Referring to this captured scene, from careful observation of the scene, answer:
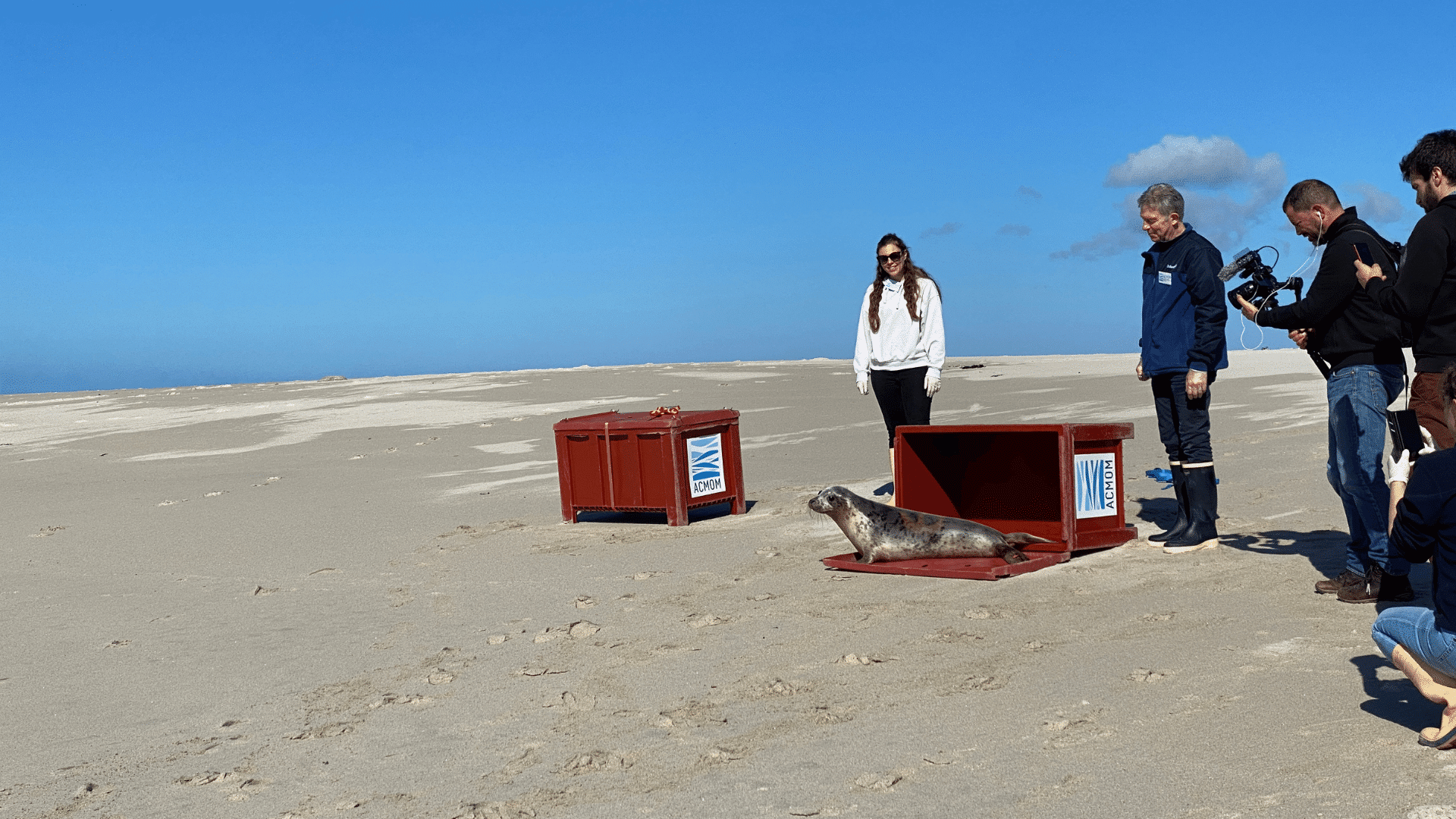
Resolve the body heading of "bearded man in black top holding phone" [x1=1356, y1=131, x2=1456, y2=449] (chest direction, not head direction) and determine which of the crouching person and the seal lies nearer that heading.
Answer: the seal

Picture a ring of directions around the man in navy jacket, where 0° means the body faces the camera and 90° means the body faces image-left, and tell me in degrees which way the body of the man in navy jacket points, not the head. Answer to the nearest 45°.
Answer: approximately 45°

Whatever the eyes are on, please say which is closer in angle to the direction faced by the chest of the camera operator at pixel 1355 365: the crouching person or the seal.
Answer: the seal

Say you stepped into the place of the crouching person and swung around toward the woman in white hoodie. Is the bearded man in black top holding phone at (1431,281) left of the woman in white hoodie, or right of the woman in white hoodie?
right

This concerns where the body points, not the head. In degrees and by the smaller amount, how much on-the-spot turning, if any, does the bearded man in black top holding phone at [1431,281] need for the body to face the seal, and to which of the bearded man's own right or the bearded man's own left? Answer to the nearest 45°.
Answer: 0° — they already face it

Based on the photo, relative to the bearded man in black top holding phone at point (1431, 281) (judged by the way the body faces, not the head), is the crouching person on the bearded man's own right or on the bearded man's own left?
on the bearded man's own left

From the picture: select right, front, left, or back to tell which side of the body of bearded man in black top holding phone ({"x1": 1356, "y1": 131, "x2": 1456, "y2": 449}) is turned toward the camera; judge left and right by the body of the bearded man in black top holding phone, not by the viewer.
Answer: left

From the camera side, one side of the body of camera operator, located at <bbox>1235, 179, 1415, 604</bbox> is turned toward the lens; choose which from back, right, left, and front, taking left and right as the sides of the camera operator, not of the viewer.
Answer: left

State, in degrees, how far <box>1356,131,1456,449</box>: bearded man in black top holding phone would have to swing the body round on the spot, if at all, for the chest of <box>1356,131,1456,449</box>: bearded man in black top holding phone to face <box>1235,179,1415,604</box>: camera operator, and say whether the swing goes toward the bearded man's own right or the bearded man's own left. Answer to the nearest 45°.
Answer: approximately 45° to the bearded man's own right

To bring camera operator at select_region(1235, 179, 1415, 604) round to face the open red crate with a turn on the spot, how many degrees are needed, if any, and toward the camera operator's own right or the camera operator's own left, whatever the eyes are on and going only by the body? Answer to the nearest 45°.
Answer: approximately 45° to the camera operator's own right

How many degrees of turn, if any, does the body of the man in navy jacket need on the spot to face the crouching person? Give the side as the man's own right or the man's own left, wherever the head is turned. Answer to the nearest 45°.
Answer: approximately 45° to the man's own left

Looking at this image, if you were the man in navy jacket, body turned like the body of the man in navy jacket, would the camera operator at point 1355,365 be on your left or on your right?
on your left

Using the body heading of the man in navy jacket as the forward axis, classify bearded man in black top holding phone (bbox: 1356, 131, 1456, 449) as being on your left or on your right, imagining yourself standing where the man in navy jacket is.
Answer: on your left

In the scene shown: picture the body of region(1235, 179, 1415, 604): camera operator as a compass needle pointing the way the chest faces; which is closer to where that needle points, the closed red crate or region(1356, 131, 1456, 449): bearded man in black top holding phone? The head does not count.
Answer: the closed red crate

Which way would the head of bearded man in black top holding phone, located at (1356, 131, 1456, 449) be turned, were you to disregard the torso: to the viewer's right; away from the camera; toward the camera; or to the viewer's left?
to the viewer's left

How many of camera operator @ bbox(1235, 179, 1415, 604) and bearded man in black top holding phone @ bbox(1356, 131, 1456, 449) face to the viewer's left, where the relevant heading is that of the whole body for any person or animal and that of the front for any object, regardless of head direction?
2

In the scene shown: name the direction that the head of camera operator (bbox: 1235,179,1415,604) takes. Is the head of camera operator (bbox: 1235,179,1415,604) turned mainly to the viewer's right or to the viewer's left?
to the viewer's left

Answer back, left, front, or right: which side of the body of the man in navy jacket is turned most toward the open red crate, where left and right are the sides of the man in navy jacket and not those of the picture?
right
